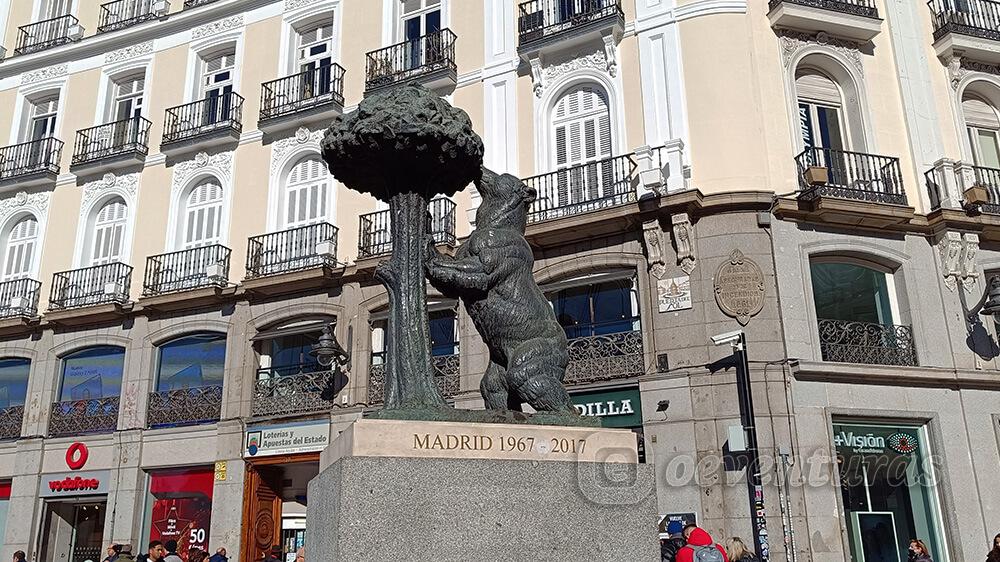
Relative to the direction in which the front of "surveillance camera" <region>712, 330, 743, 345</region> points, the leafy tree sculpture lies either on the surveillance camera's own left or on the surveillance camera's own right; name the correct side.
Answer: on the surveillance camera's own left

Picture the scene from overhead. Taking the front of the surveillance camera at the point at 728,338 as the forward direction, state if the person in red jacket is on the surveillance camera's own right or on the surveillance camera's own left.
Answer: on the surveillance camera's own left

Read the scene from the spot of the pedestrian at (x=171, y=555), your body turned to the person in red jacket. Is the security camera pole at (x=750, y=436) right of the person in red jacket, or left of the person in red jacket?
left

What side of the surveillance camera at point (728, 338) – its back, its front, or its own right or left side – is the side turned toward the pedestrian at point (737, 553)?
left

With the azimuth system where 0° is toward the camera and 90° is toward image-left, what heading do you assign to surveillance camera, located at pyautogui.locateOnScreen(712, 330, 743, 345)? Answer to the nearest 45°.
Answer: approximately 90°

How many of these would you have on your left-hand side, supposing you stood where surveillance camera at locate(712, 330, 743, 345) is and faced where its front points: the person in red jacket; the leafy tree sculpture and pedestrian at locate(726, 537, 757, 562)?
3
